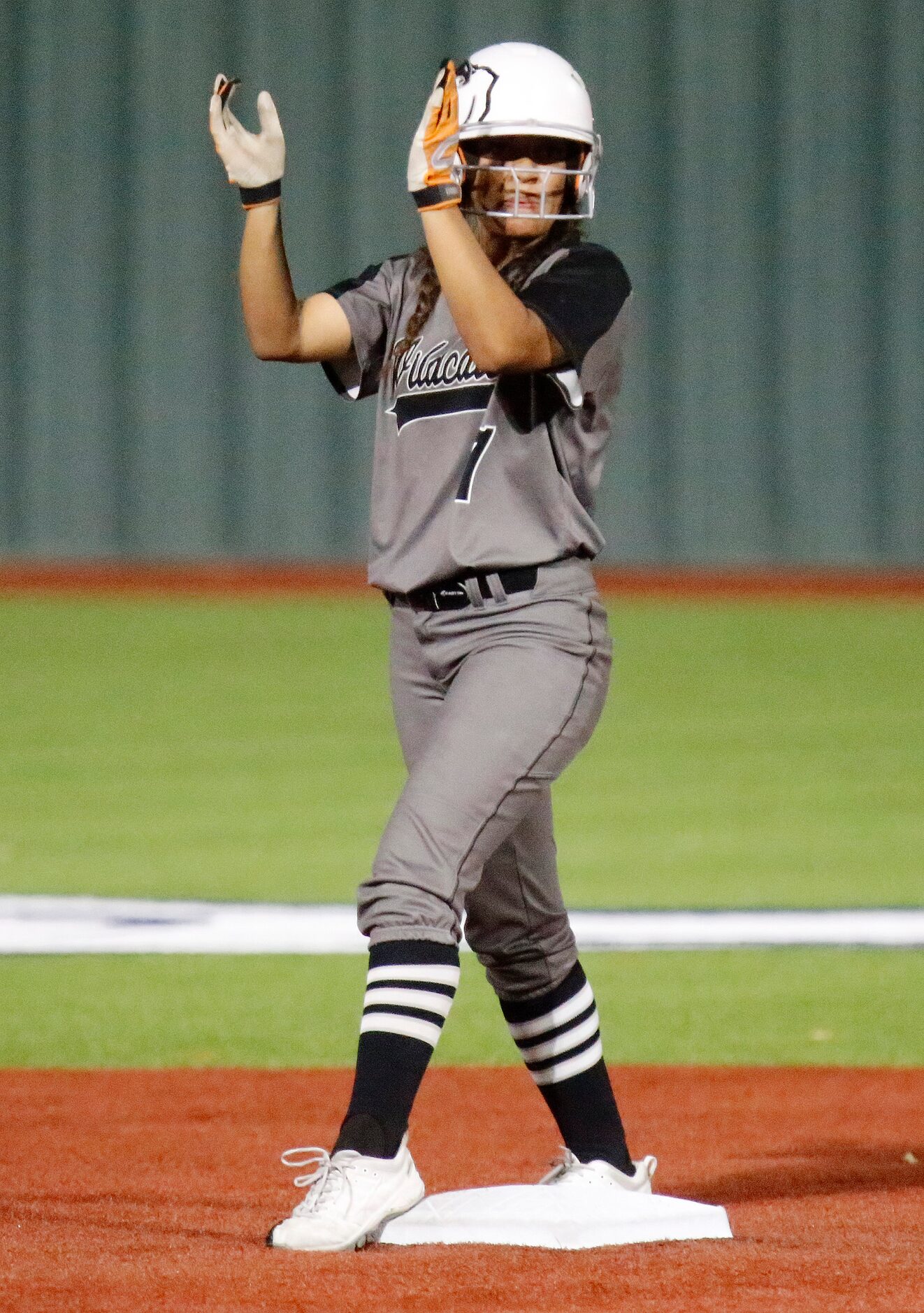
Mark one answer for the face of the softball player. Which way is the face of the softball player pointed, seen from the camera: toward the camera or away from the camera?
toward the camera
